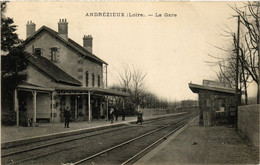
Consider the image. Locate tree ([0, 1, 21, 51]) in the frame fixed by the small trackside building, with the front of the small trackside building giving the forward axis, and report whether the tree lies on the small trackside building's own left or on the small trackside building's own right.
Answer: on the small trackside building's own left

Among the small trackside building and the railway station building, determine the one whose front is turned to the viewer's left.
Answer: the small trackside building

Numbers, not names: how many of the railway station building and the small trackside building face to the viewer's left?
1

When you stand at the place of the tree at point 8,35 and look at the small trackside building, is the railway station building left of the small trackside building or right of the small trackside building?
left

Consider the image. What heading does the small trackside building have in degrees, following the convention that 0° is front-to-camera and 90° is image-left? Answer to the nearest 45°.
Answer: approximately 90°

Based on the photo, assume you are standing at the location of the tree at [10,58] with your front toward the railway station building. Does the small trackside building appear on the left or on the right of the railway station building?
right

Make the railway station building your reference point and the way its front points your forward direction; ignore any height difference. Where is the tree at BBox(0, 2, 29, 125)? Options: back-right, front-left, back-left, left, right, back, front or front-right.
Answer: front-right

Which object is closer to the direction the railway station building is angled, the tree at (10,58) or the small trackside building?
the small trackside building

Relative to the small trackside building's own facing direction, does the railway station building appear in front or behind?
in front

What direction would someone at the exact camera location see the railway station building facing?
facing the viewer and to the right of the viewer

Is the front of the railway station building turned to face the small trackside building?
yes

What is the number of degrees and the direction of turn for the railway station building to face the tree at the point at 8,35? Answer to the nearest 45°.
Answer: approximately 45° to its right

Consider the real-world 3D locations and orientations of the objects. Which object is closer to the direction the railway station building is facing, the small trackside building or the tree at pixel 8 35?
the small trackside building
